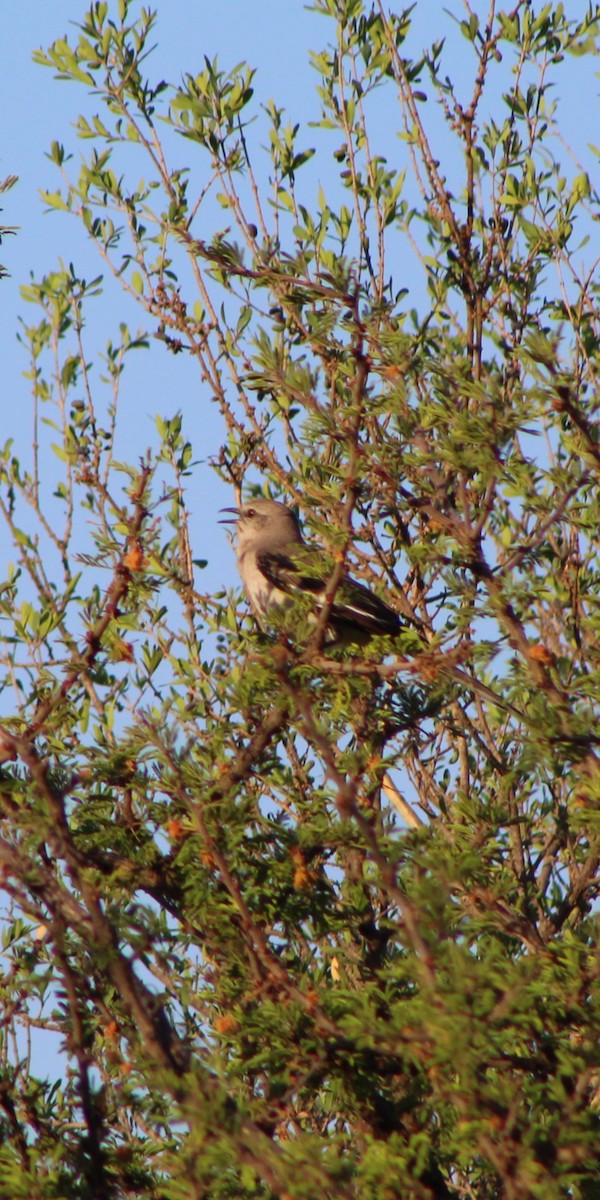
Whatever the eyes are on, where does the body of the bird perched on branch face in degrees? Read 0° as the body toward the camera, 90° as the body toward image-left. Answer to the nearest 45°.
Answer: approximately 90°
